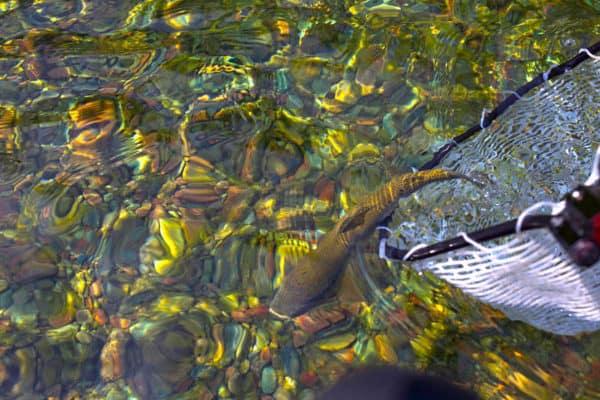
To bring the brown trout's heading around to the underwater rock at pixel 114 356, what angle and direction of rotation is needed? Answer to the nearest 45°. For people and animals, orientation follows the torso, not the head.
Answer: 0° — it already faces it

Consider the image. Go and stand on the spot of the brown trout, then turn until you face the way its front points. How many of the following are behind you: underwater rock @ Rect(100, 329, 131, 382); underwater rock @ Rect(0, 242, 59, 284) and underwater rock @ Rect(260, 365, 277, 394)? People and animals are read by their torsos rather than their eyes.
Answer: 0

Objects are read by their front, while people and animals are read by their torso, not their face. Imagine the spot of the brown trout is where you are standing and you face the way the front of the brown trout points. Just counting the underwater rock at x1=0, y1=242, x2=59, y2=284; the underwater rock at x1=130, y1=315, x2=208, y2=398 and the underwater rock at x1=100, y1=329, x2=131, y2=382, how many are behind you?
0

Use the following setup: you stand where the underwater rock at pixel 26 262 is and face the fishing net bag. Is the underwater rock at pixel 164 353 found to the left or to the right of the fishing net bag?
right

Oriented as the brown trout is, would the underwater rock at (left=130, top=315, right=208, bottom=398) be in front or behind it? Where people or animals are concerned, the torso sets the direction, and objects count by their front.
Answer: in front

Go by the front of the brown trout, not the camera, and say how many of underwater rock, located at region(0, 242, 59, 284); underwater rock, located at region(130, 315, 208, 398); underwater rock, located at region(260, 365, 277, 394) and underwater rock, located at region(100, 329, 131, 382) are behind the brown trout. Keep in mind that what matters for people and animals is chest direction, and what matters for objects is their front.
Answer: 0

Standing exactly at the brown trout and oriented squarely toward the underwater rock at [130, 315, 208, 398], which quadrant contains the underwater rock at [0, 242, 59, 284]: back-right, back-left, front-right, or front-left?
front-right

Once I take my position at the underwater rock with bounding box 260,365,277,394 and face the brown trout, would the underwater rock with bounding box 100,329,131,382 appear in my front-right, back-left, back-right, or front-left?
back-left

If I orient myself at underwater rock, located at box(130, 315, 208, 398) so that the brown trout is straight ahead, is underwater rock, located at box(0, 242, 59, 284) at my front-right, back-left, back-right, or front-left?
back-left

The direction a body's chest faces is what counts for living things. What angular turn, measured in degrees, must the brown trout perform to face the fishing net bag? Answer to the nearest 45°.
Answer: approximately 180°

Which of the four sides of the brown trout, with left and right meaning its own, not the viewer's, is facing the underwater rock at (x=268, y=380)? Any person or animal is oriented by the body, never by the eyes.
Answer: front

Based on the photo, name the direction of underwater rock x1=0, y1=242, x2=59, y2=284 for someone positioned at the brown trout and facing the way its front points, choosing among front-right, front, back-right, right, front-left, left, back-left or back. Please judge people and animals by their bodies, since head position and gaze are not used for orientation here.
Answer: front-right

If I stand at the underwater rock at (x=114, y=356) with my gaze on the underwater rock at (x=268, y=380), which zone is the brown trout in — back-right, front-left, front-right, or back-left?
front-left

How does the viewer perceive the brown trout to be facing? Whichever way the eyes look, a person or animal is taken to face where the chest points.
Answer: facing the viewer and to the left of the viewer
